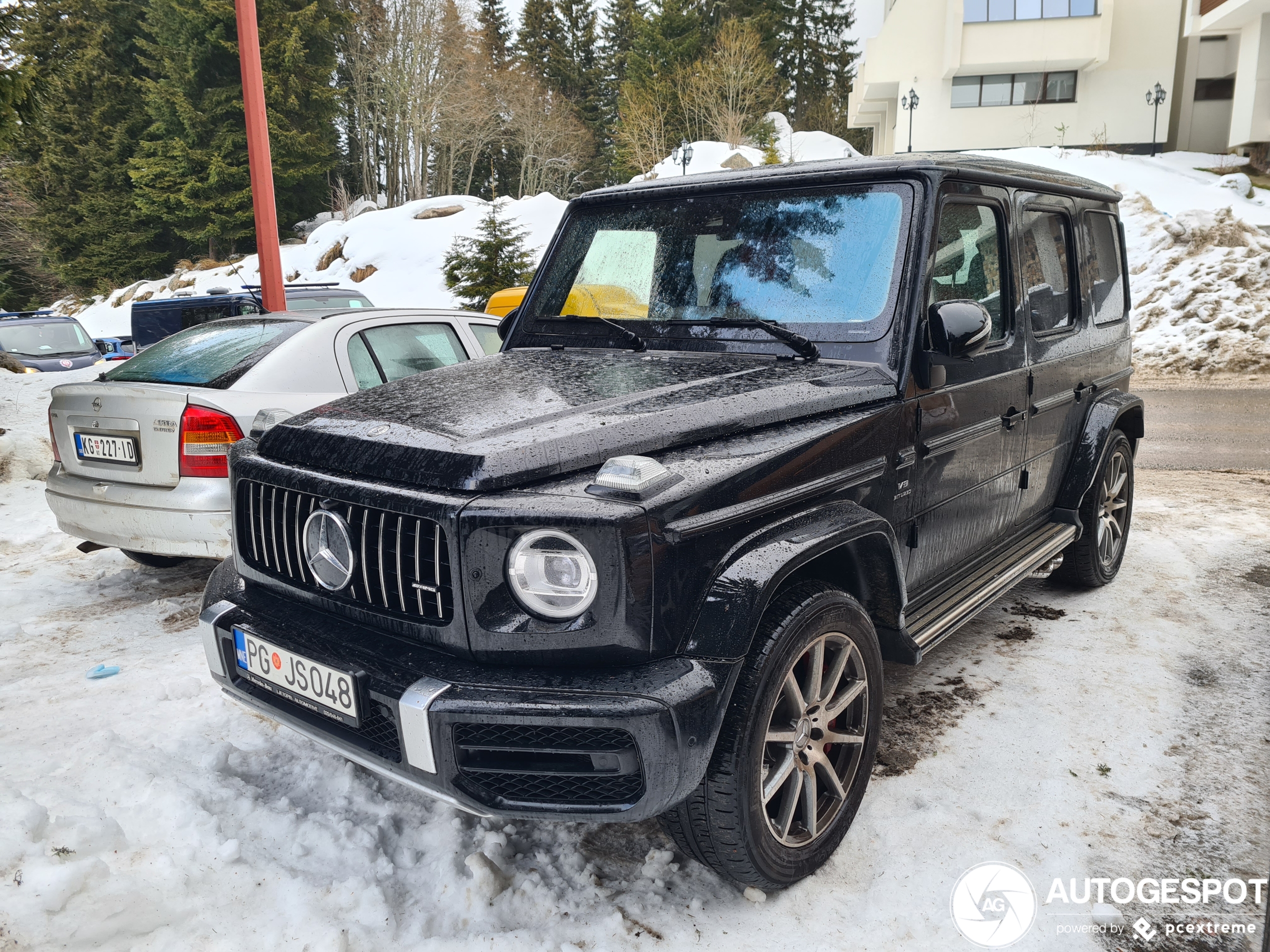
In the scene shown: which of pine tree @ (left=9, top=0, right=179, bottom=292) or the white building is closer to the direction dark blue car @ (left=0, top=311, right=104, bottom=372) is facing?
the white building

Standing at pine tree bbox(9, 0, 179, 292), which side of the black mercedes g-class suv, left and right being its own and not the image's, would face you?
right

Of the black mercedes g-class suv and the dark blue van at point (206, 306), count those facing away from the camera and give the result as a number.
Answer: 0

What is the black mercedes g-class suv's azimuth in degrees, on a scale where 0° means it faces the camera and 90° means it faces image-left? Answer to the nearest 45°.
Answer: approximately 45°

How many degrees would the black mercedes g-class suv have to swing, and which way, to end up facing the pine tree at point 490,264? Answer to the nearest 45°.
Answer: approximately 135° to its right
